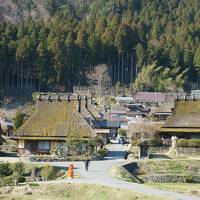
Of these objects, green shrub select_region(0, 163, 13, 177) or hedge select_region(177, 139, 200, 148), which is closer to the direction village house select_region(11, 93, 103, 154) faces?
the green shrub

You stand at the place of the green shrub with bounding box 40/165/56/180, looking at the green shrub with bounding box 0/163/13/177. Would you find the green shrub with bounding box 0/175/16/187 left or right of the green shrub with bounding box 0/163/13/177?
left

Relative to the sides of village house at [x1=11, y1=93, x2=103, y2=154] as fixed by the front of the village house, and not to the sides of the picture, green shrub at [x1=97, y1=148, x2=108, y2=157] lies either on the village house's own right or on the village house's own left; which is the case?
on the village house's own left

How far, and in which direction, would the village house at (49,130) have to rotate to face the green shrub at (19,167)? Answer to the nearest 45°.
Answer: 0° — it already faces it

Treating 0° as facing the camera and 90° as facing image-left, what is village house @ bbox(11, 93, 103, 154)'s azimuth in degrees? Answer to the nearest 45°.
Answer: approximately 0°

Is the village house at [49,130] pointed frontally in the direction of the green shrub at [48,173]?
yes

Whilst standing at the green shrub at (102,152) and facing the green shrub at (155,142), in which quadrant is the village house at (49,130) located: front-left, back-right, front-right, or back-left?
back-left

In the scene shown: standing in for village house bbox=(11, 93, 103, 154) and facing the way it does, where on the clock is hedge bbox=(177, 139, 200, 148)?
The hedge is roughly at 9 o'clock from the village house.
